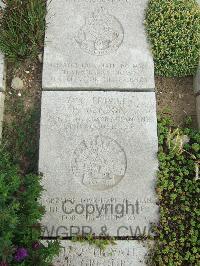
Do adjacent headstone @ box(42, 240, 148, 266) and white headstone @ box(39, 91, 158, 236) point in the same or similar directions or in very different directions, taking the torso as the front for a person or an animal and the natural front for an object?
same or similar directions

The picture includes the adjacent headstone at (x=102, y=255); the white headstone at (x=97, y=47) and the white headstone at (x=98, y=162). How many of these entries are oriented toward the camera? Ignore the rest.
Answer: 3

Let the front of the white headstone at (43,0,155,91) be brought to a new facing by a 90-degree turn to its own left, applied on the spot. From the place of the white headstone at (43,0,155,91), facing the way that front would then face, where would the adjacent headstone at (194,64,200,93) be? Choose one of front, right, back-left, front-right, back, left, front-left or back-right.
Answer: front

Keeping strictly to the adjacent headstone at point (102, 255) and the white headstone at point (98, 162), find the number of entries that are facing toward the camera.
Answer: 2

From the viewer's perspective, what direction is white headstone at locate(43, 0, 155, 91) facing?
toward the camera

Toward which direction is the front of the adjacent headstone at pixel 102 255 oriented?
toward the camera
